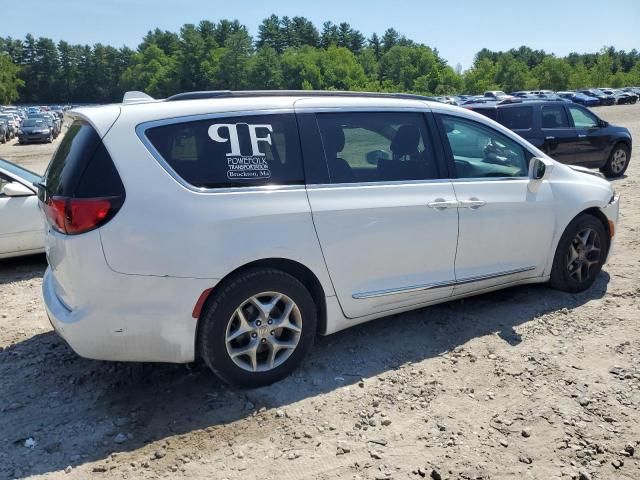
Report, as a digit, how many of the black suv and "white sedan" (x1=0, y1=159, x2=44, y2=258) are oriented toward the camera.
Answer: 0

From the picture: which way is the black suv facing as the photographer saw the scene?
facing away from the viewer and to the right of the viewer

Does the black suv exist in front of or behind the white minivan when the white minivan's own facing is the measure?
in front

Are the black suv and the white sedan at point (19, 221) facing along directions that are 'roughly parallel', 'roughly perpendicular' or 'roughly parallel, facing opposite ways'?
roughly parallel

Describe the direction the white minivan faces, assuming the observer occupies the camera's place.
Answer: facing away from the viewer and to the right of the viewer

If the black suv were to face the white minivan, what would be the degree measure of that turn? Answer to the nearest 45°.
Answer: approximately 135° to its right

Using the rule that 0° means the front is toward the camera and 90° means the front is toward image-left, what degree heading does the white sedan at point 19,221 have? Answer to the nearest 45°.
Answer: approximately 270°

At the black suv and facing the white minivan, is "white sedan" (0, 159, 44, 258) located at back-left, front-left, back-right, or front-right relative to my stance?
front-right

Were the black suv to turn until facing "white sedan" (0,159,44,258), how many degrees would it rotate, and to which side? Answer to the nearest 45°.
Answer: approximately 180°

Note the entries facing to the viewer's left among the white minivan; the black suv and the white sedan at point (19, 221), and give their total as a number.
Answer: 0

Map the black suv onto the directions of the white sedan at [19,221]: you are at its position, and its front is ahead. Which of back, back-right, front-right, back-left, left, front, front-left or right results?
front
